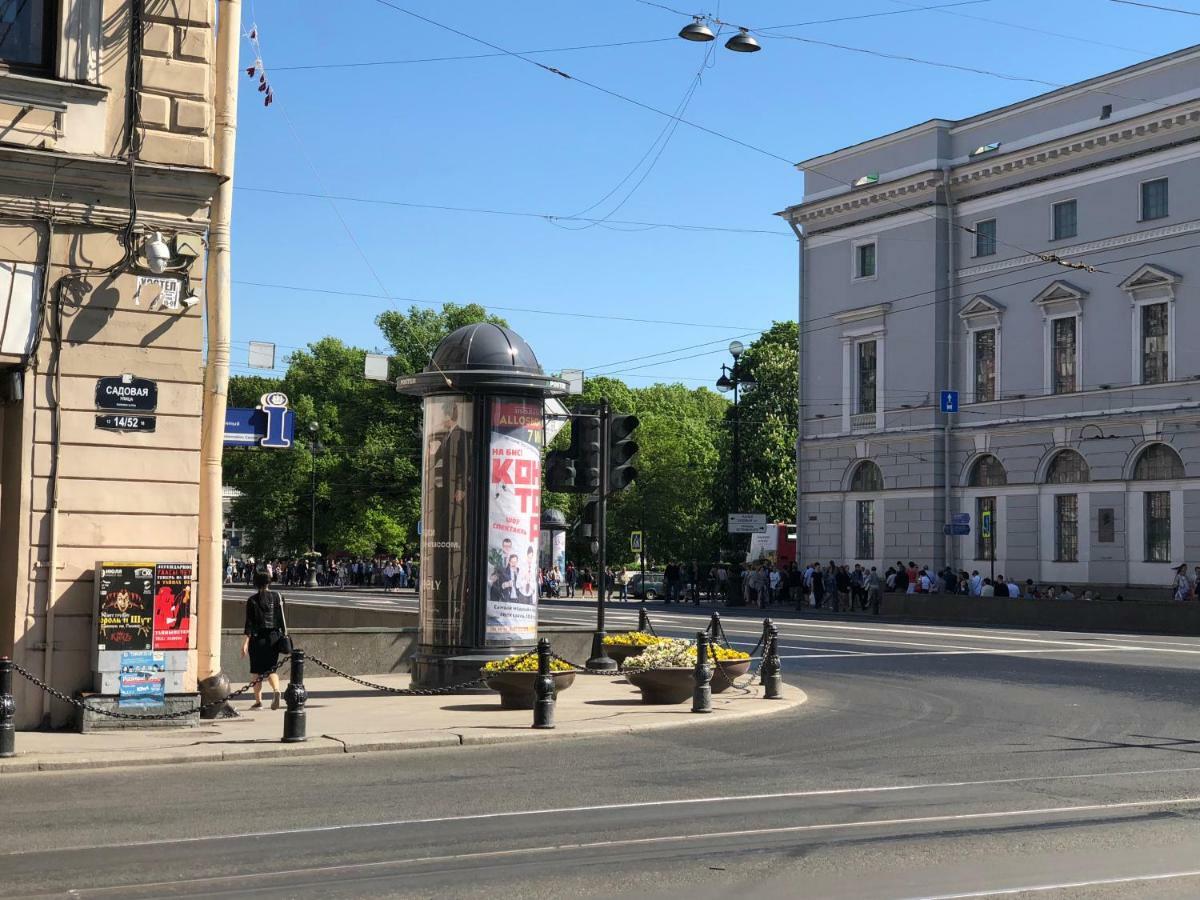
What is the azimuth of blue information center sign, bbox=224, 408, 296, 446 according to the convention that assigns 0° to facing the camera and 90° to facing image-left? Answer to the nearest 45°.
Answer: approximately 0°

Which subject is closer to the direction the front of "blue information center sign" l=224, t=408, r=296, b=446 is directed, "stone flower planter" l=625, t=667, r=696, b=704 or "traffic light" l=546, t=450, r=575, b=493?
the stone flower planter

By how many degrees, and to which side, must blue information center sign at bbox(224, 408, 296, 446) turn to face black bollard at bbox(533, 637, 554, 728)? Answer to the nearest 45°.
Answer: approximately 45° to its left

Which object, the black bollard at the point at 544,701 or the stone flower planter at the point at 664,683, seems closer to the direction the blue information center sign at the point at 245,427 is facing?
the black bollard
